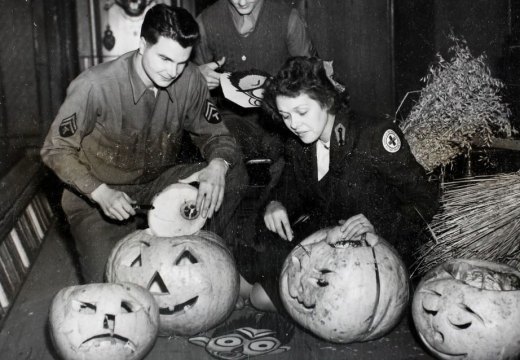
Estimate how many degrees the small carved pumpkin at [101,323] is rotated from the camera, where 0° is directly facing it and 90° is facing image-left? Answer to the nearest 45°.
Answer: approximately 0°

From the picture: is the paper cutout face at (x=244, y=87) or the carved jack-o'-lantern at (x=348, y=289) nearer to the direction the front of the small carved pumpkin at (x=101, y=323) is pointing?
the carved jack-o'-lantern

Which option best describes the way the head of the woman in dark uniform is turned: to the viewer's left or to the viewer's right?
to the viewer's left

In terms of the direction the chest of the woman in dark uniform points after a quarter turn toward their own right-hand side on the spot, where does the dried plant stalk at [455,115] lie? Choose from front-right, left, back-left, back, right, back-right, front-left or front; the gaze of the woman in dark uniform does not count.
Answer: right

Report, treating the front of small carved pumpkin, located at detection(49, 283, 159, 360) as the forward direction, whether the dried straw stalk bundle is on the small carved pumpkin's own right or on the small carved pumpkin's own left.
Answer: on the small carved pumpkin's own left

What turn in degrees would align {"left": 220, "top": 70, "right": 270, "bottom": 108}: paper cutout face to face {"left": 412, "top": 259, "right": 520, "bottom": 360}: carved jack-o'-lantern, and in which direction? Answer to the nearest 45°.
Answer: approximately 45° to its left

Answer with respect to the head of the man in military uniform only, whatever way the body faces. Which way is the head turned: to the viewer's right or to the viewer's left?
to the viewer's right

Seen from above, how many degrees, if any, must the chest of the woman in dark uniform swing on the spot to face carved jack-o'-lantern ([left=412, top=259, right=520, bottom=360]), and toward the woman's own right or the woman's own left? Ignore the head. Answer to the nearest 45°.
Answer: approximately 90° to the woman's own left

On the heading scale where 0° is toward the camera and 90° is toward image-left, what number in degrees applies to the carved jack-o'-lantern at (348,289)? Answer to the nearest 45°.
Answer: approximately 45°

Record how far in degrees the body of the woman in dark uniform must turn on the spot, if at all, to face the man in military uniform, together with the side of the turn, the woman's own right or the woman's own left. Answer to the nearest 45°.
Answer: approximately 45° to the woman's own right

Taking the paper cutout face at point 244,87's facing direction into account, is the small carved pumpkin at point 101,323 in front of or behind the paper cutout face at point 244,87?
in front
